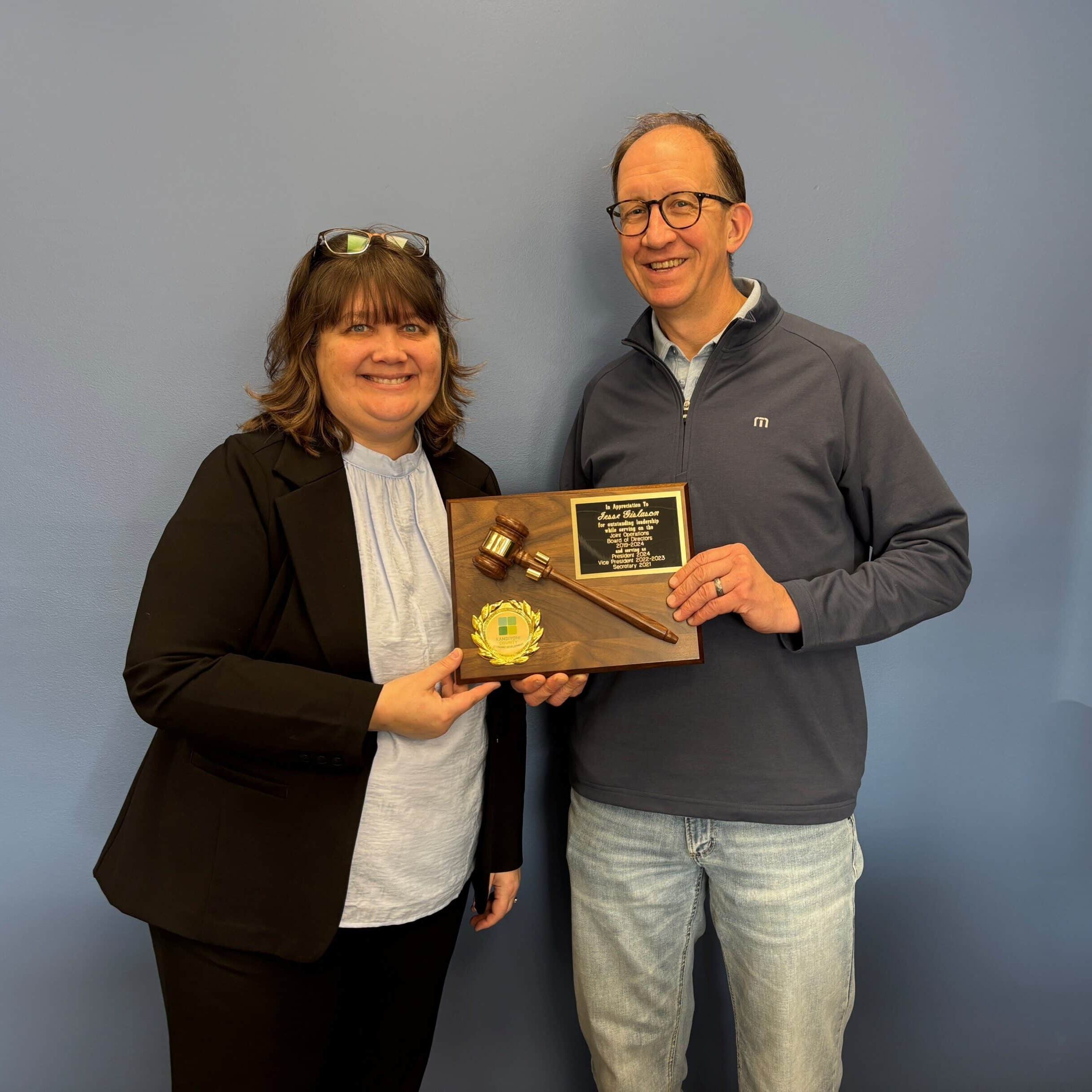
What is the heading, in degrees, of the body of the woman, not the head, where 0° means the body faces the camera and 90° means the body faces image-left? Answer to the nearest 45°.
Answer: approximately 315°
